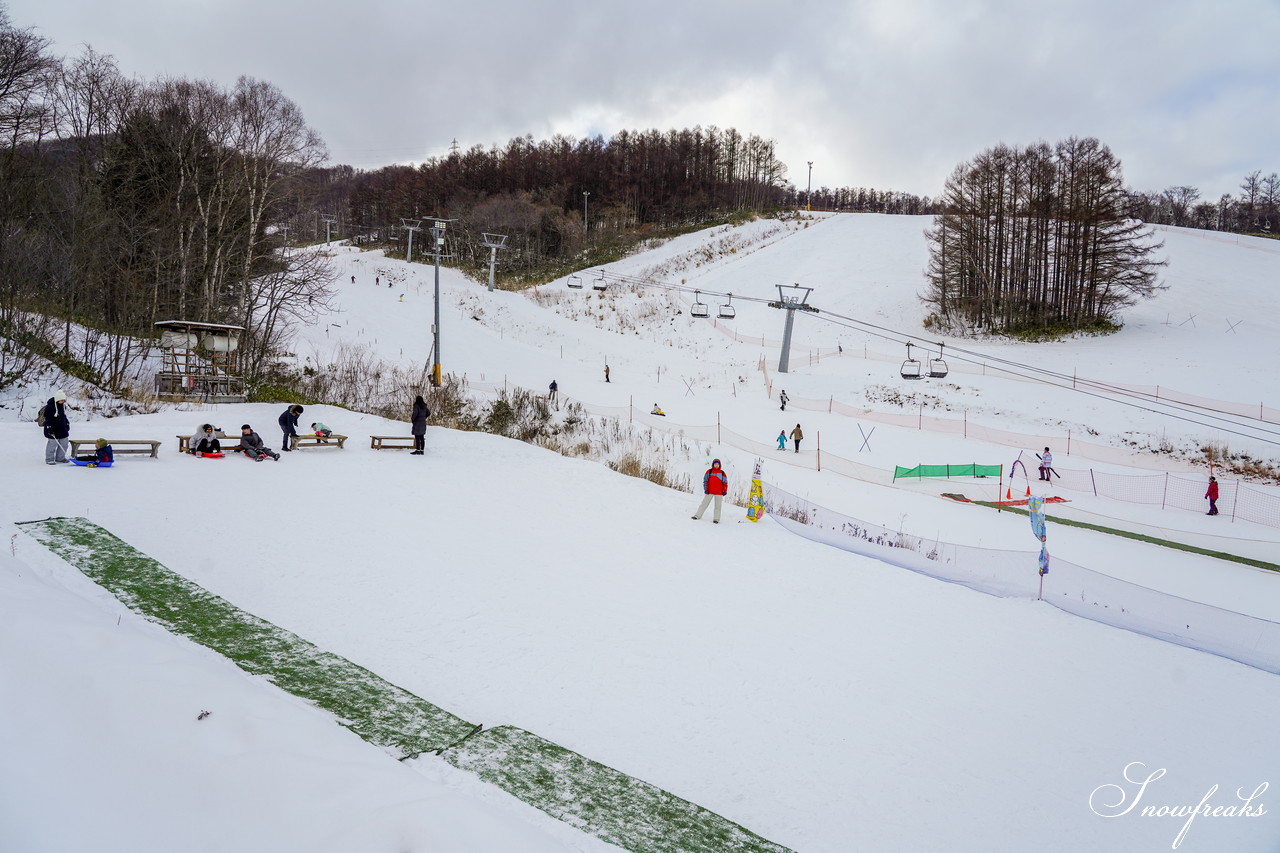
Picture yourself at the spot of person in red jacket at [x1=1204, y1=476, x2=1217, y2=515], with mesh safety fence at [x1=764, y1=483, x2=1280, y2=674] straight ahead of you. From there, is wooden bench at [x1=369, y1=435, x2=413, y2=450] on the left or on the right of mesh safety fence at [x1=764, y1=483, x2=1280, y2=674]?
right

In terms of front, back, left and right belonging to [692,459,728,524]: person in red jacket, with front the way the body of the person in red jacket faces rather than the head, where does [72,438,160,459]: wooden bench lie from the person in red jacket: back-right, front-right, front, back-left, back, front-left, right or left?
right

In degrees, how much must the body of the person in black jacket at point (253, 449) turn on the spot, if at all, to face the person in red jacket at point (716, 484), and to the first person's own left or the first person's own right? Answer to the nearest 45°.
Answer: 0° — they already face them

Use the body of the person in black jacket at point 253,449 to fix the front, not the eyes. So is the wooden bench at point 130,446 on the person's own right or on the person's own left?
on the person's own right

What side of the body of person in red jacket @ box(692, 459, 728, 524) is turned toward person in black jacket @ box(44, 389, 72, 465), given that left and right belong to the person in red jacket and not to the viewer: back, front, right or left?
right

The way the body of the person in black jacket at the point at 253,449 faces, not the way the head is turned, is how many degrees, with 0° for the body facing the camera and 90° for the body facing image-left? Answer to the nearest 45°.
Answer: approximately 315°

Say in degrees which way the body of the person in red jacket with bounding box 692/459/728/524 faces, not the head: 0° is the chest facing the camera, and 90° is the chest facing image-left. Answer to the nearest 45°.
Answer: approximately 0°
